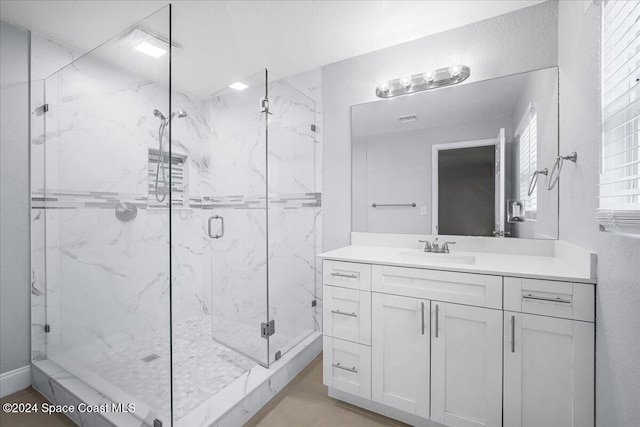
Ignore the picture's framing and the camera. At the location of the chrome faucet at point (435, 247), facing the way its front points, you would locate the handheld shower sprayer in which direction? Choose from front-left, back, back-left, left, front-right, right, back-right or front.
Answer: front-right

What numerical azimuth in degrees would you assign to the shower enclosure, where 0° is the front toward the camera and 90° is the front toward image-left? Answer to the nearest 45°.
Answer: approximately 315°

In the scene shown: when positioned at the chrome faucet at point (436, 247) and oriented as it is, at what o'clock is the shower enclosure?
The shower enclosure is roughly at 2 o'clock from the chrome faucet.

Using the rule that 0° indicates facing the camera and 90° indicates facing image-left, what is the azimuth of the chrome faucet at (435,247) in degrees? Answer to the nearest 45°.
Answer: approximately 0°

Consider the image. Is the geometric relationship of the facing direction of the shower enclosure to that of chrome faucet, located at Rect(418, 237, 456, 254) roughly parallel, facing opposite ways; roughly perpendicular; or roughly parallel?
roughly perpendicular

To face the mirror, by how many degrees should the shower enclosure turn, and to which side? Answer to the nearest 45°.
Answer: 0° — it already faces it

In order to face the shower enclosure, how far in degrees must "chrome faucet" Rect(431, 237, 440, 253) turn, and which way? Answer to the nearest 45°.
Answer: approximately 45° to its right

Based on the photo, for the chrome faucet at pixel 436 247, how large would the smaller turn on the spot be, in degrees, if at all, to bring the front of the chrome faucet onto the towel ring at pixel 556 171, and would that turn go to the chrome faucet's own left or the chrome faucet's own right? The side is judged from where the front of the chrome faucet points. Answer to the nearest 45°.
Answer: approximately 90° to the chrome faucet's own left
